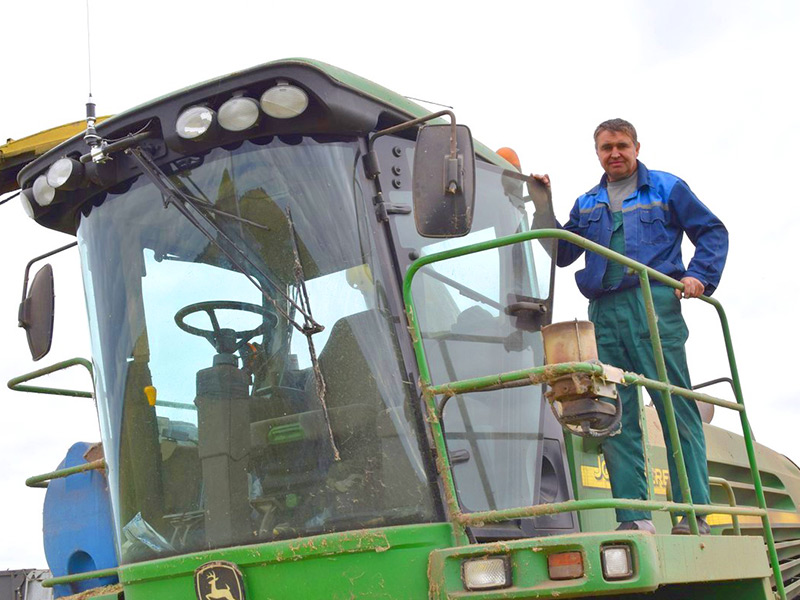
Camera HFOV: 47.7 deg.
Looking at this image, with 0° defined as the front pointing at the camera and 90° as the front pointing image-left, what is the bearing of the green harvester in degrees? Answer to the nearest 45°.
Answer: approximately 45°

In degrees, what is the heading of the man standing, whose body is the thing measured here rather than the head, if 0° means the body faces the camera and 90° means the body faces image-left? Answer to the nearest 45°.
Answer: approximately 0°
